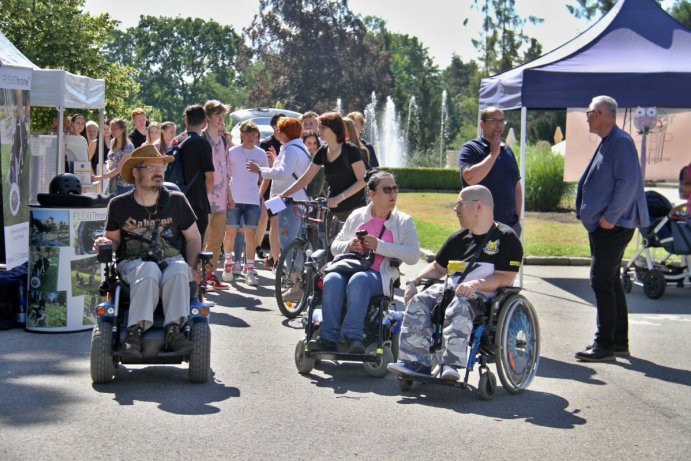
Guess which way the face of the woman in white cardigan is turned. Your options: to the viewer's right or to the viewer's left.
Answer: to the viewer's right

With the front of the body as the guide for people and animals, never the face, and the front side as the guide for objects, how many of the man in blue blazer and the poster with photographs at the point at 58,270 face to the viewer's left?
1

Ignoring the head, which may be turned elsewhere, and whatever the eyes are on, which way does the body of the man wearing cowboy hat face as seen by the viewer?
toward the camera

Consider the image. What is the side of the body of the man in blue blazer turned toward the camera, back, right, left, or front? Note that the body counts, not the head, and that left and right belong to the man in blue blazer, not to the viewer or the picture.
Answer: left

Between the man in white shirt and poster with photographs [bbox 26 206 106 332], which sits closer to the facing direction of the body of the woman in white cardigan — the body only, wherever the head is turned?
the poster with photographs

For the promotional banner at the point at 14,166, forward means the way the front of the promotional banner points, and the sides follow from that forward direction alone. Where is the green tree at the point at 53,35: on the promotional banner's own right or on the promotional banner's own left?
on the promotional banner's own left

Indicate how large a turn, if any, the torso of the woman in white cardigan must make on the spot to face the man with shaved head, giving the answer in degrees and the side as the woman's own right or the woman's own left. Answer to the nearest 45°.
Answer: approximately 90° to the woman's own left

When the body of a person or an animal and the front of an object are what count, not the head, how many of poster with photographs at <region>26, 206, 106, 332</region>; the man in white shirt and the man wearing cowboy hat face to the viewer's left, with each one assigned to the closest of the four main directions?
0

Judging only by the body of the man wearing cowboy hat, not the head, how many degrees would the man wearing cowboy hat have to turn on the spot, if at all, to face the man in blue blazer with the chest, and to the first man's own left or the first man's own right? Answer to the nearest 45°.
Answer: approximately 90° to the first man's own left

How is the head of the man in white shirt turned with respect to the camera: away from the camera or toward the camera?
toward the camera

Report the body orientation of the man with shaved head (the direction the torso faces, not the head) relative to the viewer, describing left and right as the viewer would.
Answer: facing the viewer and to the left of the viewer

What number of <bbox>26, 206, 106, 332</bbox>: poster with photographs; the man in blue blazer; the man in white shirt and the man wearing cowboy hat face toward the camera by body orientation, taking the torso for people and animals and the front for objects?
3

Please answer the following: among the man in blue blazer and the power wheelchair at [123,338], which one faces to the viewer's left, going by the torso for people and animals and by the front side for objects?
the man in blue blazer

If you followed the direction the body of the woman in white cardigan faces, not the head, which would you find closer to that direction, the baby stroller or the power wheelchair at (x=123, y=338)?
the power wheelchair

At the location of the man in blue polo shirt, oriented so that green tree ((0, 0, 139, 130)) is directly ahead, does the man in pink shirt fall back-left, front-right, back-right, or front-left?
front-left
